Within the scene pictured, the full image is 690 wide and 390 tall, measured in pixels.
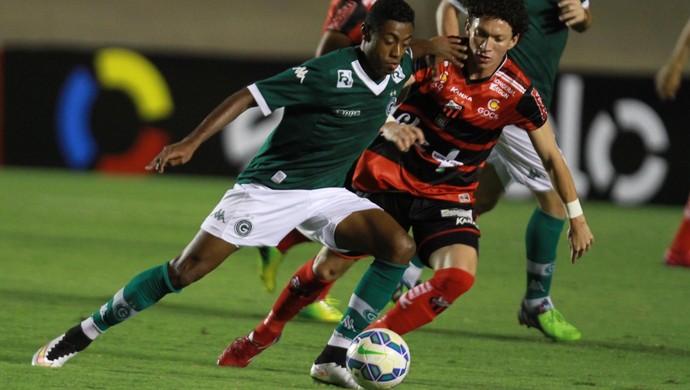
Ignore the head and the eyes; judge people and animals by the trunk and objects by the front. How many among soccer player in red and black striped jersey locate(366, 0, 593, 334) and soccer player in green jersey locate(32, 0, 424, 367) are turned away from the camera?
0

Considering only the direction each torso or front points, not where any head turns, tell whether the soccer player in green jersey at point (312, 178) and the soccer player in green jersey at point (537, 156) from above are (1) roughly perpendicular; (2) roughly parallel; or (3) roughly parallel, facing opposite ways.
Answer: roughly parallel

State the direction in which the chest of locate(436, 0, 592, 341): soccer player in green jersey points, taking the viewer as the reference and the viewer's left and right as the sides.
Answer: facing the viewer and to the right of the viewer

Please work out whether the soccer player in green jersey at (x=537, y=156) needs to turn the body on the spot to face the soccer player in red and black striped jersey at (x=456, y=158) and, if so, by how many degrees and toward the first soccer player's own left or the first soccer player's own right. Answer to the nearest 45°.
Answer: approximately 90° to the first soccer player's own right

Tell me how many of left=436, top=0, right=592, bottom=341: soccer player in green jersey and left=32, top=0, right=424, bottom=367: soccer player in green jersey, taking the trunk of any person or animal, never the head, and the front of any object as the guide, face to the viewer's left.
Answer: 0

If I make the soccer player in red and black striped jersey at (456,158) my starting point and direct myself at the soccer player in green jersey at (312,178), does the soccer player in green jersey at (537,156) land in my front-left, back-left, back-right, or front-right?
back-right

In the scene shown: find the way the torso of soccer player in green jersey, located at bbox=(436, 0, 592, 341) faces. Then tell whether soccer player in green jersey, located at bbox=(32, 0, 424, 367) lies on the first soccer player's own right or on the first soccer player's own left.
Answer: on the first soccer player's own right

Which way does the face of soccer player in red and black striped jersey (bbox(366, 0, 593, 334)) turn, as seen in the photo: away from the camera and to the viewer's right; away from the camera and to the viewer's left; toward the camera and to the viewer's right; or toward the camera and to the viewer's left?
toward the camera and to the viewer's left
